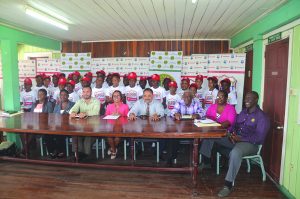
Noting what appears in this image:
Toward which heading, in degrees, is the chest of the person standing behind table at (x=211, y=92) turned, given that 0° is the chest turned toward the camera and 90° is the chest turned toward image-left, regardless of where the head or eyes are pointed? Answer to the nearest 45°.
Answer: approximately 45°

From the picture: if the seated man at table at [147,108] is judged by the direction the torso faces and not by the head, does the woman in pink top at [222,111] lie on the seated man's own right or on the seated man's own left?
on the seated man's own left

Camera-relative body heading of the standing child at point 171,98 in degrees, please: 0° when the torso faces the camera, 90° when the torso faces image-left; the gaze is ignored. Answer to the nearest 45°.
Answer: approximately 0°

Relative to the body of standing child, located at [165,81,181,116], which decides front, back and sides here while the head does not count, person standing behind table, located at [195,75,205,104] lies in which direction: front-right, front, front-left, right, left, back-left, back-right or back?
back-left
